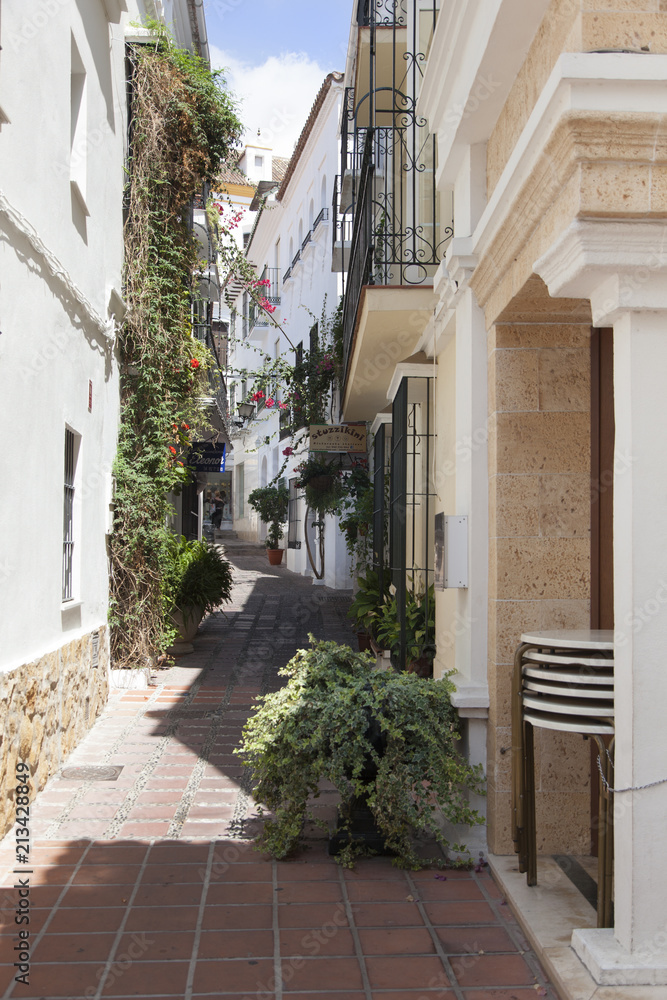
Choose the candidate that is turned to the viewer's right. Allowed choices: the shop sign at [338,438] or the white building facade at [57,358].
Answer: the white building facade

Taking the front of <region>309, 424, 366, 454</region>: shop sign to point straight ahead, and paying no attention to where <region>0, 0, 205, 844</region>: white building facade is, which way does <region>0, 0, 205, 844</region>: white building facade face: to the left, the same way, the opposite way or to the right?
to the left

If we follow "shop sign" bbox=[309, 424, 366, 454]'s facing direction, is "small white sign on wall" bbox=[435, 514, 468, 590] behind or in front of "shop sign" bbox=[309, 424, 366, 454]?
in front

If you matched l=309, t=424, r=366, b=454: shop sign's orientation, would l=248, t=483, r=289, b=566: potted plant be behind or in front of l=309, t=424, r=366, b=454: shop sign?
behind

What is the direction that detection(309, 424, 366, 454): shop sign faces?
toward the camera

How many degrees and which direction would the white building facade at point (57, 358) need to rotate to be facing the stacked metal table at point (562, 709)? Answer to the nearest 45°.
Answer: approximately 45° to its right

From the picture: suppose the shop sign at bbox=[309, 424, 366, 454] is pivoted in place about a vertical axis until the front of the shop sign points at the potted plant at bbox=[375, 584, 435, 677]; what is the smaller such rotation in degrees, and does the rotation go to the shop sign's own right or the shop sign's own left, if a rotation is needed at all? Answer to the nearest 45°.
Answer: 0° — it already faces it

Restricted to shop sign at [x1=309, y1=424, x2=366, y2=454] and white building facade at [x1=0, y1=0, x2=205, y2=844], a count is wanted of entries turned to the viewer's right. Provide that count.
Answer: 1

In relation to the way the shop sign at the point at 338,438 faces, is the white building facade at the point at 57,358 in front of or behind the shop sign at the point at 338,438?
in front

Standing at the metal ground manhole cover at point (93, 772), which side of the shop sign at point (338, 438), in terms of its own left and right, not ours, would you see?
front

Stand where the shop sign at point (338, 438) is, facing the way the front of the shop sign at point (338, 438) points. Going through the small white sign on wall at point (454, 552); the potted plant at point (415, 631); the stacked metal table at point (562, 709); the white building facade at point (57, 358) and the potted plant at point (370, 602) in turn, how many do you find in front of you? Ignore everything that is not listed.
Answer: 5

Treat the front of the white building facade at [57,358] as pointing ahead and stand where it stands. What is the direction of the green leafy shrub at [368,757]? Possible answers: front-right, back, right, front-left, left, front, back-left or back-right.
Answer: front-right

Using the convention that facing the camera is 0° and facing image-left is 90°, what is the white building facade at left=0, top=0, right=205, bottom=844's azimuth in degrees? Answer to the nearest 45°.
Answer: approximately 270°

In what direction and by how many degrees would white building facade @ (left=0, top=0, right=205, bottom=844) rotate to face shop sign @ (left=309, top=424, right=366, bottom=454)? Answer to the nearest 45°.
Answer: approximately 45° to its left
